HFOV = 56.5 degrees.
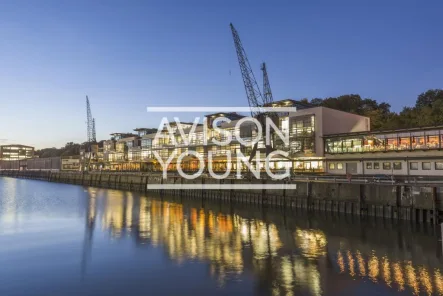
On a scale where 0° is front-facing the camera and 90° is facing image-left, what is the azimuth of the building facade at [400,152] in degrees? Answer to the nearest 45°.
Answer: approximately 45°
